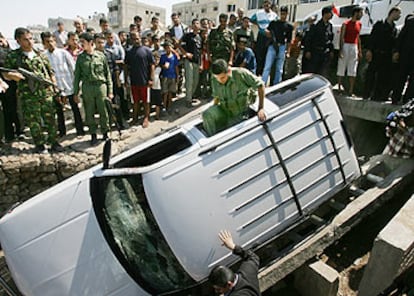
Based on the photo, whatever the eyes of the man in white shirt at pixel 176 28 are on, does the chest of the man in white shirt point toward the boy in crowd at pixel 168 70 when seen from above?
yes

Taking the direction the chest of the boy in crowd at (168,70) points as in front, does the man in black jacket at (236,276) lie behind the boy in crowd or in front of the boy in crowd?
in front

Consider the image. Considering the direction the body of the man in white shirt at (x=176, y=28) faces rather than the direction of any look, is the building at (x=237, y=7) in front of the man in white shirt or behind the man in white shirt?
behind

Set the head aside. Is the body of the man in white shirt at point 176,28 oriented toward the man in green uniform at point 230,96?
yes

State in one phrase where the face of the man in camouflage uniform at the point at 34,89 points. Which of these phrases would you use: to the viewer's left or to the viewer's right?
to the viewer's right

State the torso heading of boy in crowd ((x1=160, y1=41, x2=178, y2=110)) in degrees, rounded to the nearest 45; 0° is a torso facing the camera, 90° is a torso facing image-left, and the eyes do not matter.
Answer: approximately 0°

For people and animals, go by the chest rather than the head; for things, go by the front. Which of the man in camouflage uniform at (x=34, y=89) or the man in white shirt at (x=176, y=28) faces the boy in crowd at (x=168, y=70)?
the man in white shirt

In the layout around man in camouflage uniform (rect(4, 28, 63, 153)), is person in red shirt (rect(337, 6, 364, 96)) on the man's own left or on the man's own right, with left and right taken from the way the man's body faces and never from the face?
on the man's own left

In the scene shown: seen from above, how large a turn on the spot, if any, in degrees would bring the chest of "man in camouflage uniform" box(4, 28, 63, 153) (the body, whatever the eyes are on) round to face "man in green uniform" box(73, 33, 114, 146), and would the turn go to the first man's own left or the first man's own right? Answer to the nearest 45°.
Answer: approximately 90° to the first man's own left

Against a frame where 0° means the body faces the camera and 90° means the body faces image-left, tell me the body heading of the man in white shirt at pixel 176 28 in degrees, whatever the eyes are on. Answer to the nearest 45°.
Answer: approximately 0°

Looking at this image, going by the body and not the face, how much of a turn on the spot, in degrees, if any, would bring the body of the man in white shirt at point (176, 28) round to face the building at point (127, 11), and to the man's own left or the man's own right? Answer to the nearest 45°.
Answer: approximately 180°
